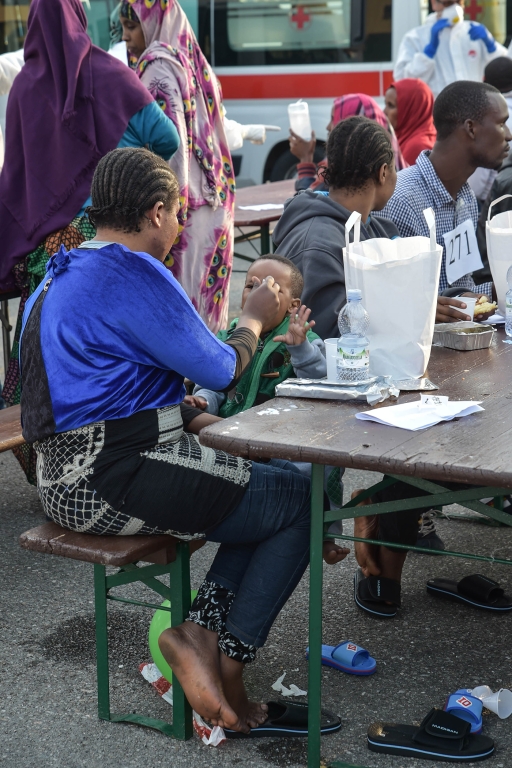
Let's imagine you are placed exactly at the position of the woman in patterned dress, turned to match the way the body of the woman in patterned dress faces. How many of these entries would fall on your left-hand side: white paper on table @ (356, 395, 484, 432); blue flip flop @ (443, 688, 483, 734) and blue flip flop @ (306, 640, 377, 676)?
3

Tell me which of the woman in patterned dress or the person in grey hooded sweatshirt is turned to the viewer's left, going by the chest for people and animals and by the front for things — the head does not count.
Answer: the woman in patterned dress

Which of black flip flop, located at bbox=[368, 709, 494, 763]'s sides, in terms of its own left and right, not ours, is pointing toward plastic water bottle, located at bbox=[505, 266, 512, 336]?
left

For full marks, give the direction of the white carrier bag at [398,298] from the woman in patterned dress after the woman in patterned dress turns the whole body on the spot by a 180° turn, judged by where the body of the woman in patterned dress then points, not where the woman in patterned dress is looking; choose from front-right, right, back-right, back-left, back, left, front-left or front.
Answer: right

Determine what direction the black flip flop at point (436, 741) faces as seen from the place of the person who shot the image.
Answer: facing to the right of the viewer

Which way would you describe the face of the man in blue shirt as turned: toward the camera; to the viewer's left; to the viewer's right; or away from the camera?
to the viewer's right

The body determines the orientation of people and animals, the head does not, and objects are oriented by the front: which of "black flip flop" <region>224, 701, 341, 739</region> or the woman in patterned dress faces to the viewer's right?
the black flip flop

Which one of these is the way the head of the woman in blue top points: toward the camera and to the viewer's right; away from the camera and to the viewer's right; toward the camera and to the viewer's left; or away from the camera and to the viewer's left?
away from the camera and to the viewer's right

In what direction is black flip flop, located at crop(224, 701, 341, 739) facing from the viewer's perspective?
to the viewer's right

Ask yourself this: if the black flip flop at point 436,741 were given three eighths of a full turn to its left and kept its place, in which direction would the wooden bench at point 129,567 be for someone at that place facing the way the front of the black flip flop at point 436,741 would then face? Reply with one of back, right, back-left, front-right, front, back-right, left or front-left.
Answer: front-left
